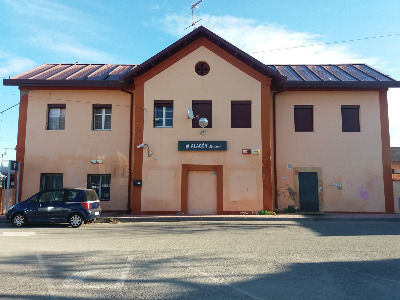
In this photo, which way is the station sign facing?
toward the camera

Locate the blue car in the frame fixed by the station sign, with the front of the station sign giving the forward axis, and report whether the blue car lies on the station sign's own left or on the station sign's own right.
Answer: on the station sign's own right
